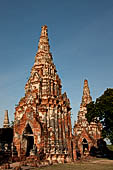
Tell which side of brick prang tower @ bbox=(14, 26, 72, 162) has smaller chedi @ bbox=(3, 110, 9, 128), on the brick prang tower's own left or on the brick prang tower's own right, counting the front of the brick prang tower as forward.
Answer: on the brick prang tower's own right

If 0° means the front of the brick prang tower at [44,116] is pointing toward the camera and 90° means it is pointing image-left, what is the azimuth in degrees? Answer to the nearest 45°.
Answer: approximately 45°

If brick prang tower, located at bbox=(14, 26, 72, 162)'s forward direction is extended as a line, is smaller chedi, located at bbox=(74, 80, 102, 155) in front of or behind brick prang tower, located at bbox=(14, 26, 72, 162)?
behind

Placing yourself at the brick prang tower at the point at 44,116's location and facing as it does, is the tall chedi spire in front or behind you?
behind
